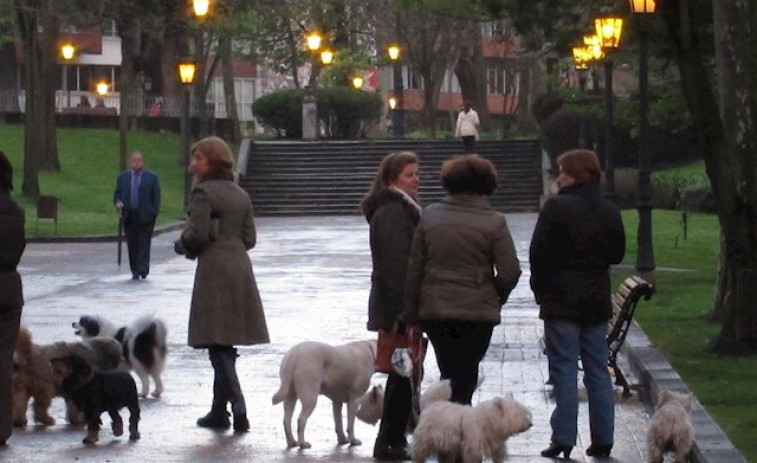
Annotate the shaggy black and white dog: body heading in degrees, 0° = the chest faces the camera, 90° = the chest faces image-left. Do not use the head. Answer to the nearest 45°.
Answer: approximately 135°

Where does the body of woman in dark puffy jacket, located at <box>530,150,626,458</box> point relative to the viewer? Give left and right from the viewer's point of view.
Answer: facing away from the viewer and to the left of the viewer

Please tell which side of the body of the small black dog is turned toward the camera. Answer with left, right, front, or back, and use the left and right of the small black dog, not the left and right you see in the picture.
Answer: left

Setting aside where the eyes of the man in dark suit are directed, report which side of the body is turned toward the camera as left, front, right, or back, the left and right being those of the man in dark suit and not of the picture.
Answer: front

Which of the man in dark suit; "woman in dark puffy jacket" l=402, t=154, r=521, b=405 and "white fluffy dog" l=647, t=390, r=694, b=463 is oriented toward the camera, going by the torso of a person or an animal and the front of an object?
the man in dark suit

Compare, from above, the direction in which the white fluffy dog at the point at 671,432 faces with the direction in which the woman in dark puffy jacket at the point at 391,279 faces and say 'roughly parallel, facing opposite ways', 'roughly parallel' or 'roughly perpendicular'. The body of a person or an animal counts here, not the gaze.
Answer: roughly perpendicular
